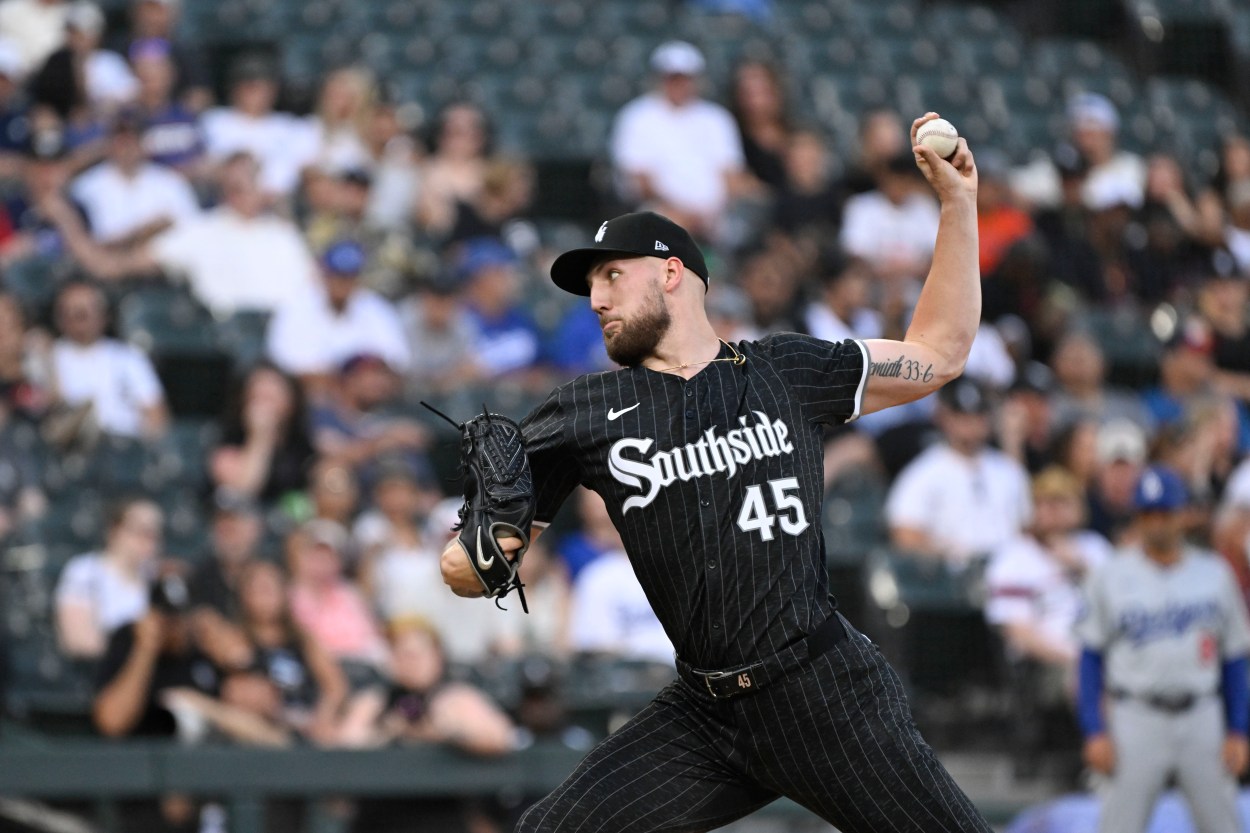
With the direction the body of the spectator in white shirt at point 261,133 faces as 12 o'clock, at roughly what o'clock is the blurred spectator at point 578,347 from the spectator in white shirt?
The blurred spectator is roughly at 10 o'clock from the spectator in white shirt.

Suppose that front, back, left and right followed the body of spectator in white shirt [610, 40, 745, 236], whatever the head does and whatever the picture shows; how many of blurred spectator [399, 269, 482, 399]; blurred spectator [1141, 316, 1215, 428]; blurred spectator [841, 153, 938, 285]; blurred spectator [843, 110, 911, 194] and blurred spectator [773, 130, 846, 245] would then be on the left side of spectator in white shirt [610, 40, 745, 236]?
4

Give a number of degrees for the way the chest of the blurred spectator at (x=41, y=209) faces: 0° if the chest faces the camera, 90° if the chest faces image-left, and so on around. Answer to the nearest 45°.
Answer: approximately 0°

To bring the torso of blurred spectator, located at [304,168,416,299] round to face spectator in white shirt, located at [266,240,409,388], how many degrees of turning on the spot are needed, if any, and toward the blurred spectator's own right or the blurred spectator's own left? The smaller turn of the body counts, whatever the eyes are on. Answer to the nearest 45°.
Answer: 0° — they already face them

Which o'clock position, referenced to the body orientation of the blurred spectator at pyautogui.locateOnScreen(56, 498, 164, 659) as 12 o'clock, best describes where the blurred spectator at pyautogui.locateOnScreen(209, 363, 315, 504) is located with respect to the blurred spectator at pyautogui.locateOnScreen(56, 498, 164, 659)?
the blurred spectator at pyautogui.locateOnScreen(209, 363, 315, 504) is roughly at 9 o'clock from the blurred spectator at pyautogui.locateOnScreen(56, 498, 164, 659).

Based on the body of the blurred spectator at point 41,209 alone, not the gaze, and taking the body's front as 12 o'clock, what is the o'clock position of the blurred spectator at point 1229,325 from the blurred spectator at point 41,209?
the blurred spectator at point 1229,325 is roughly at 9 o'clock from the blurred spectator at point 41,209.
